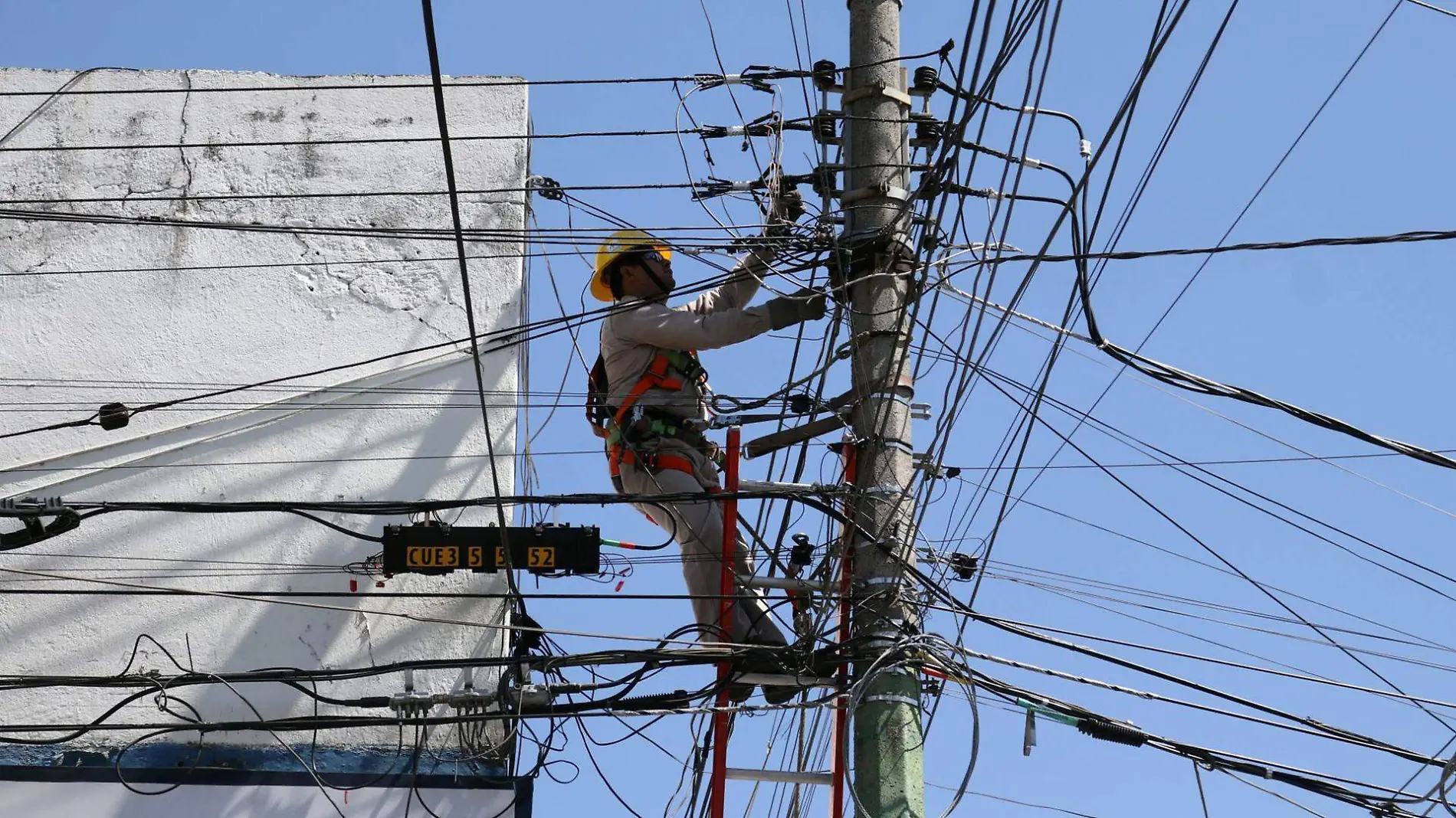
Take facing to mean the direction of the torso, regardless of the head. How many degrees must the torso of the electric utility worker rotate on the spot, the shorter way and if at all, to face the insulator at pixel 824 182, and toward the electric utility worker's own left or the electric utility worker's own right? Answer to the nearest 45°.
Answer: approximately 45° to the electric utility worker's own right

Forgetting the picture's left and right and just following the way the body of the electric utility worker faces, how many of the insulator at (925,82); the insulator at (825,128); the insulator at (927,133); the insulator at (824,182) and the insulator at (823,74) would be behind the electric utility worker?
0

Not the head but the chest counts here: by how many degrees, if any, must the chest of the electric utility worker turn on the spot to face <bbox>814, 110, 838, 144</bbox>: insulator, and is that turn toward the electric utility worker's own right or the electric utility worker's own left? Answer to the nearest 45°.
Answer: approximately 45° to the electric utility worker's own right

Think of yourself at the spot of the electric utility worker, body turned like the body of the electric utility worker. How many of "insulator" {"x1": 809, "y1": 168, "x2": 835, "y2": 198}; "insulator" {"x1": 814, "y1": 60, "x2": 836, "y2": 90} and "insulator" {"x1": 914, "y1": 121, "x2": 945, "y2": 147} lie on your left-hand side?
0

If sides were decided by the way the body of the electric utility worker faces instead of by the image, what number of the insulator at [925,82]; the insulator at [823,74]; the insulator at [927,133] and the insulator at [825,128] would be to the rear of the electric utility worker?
0

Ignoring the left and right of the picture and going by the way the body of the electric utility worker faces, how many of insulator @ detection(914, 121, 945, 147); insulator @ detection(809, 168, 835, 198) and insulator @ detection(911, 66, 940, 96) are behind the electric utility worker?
0

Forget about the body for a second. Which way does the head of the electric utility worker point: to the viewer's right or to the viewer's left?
to the viewer's right

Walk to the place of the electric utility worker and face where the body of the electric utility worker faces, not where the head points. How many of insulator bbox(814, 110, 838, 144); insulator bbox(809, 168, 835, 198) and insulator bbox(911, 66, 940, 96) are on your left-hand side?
0

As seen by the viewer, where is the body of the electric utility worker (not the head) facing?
to the viewer's right

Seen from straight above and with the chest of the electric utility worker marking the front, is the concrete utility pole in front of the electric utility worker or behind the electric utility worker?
in front

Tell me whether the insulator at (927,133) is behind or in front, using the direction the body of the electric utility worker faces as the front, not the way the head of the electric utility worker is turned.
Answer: in front

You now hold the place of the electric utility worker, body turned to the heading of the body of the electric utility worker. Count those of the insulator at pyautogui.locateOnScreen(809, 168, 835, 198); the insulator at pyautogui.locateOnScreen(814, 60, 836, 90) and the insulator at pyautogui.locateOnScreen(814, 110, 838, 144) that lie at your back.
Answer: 0

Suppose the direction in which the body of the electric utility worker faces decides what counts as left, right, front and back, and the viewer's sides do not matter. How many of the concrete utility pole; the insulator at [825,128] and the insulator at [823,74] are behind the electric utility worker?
0
